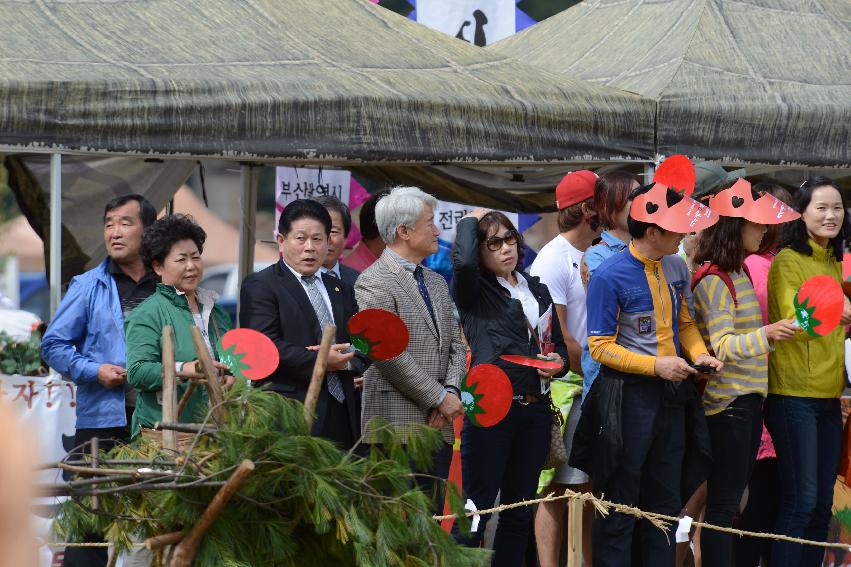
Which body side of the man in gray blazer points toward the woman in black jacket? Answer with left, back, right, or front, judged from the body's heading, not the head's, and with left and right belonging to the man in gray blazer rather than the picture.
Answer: left

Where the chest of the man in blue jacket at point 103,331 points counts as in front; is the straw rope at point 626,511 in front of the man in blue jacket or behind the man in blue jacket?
in front

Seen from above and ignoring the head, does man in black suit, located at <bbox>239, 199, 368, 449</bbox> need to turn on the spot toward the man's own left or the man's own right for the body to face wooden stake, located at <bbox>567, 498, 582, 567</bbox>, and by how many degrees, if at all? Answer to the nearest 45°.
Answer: approximately 45° to the man's own left

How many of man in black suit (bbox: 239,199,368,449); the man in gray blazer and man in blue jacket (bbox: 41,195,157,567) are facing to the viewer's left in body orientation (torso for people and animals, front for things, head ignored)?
0

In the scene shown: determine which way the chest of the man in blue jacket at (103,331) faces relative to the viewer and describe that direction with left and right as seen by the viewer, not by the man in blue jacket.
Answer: facing the viewer and to the right of the viewer

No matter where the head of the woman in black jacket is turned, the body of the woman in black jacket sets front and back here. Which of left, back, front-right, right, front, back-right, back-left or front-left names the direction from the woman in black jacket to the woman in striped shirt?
front-left

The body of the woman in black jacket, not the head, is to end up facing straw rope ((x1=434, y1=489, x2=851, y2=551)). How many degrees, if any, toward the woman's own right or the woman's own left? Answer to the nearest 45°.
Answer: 0° — they already face it

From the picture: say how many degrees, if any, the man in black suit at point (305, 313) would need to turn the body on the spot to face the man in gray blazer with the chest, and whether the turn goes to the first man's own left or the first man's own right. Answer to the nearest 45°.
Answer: approximately 45° to the first man's own left

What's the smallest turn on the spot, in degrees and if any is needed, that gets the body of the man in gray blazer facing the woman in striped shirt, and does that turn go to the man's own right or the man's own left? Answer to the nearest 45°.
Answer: approximately 45° to the man's own left

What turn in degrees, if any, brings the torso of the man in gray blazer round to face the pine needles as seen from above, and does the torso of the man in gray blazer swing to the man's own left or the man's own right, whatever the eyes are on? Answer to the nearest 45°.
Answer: approximately 45° to the man's own right

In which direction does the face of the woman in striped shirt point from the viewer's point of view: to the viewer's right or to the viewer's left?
to the viewer's right

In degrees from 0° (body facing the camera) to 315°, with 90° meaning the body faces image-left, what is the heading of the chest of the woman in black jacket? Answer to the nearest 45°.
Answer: approximately 315°
